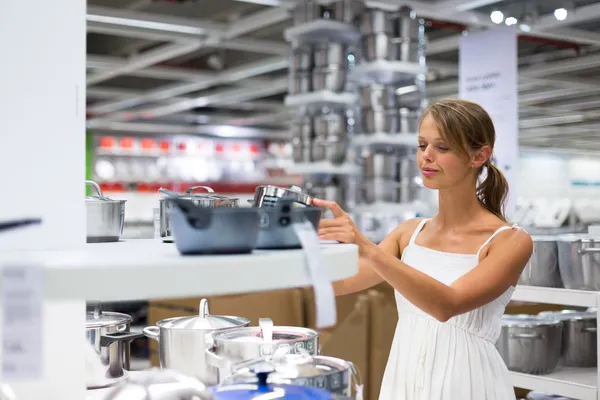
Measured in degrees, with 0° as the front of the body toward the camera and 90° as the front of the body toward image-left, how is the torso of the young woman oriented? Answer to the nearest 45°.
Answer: approximately 45°

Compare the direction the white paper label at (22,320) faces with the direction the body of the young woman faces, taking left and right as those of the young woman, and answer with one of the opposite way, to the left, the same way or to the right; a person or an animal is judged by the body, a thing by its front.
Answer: to the left

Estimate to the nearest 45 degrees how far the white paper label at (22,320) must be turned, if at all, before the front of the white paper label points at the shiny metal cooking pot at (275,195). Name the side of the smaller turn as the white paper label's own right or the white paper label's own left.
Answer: approximately 135° to the white paper label's own left

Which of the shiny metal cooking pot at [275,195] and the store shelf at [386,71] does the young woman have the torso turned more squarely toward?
the shiny metal cooking pot

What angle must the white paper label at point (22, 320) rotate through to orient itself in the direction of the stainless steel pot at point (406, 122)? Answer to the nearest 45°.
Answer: approximately 135° to its left

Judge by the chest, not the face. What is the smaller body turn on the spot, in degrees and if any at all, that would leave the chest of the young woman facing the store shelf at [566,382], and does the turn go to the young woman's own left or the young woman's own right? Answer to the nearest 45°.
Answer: approximately 180°

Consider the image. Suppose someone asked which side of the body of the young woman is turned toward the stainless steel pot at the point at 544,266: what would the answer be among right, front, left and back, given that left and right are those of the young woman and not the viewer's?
back

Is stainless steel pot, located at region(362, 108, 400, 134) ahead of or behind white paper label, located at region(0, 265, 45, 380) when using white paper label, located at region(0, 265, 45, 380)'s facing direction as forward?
behind

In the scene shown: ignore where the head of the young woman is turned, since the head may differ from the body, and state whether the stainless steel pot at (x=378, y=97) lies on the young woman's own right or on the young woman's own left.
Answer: on the young woman's own right

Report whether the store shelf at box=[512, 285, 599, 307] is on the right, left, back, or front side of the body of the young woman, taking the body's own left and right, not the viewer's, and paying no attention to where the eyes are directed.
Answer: back

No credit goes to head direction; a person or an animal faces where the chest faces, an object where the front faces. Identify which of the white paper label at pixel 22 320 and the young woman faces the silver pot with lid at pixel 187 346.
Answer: the young woman

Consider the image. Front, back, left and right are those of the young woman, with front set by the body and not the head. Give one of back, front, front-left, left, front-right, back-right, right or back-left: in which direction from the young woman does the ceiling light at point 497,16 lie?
back-right

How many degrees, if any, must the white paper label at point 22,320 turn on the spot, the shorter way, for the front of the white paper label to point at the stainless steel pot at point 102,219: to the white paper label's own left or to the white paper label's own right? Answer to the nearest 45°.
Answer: approximately 180°

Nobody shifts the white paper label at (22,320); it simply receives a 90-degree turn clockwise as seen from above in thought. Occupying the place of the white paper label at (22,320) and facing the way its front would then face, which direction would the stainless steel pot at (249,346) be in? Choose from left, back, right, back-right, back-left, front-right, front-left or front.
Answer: back-right

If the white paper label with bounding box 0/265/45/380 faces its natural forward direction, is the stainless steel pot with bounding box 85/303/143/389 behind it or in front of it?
behind

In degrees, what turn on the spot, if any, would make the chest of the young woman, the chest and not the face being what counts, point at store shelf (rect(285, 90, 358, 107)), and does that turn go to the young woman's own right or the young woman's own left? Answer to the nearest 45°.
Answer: approximately 135° to the young woman's own right
